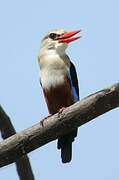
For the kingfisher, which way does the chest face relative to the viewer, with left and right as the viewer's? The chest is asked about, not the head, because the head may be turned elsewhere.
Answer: facing the viewer and to the left of the viewer
